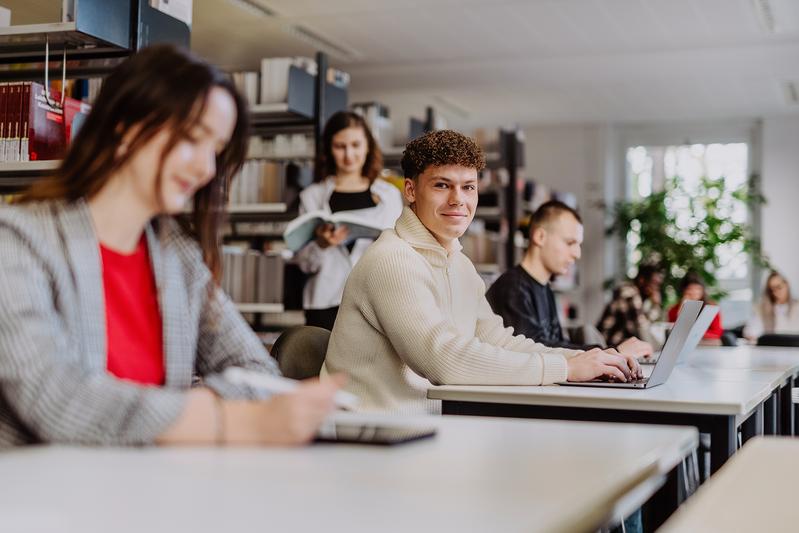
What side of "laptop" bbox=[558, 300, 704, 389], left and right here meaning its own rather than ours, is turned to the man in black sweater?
right

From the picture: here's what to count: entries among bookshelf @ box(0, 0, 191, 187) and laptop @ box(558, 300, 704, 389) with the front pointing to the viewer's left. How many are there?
1

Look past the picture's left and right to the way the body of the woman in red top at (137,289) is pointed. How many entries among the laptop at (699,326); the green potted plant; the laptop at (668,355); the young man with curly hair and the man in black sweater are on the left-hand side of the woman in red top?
5

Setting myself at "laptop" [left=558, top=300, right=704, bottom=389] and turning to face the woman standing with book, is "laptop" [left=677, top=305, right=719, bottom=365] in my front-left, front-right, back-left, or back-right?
front-right

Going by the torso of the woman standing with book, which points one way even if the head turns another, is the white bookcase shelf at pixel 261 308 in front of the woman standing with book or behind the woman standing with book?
behind

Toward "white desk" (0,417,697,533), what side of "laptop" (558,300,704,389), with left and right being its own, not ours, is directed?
left

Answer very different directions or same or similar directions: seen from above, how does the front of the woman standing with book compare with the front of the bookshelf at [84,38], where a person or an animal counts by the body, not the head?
same or similar directions

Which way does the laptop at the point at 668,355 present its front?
to the viewer's left

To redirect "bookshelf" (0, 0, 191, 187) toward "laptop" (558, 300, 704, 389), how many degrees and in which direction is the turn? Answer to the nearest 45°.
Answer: approximately 45° to its left

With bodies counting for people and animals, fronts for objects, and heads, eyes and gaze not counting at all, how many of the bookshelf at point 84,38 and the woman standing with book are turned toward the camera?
2

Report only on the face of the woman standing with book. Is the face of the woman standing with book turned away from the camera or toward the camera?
toward the camera

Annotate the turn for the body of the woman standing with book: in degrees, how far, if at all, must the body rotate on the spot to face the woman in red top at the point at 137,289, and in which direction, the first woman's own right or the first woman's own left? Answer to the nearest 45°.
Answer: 0° — they already face them

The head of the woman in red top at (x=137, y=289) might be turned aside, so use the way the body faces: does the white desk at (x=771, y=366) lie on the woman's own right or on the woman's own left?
on the woman's own left

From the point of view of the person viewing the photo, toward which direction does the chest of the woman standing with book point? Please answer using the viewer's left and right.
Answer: facing the viewer

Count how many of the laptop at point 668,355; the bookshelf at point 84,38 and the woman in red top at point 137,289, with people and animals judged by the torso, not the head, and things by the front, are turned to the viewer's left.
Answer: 1

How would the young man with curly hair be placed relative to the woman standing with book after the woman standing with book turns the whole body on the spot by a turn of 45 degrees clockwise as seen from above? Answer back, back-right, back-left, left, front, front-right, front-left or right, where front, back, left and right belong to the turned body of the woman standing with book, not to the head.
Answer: front-left

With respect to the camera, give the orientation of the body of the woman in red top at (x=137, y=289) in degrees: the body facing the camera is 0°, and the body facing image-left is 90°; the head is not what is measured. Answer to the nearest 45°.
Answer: approximately 315°

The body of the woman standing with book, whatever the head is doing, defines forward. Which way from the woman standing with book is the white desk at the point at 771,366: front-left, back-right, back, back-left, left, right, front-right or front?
front-left
